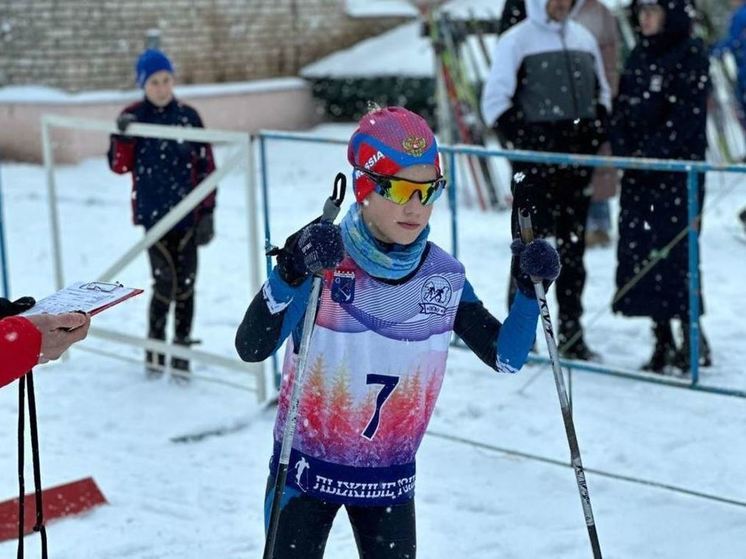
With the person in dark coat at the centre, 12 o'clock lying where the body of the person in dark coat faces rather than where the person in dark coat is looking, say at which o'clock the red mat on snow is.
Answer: The red mat on snow is roughly at 12 o'clock from the person in dark coat.

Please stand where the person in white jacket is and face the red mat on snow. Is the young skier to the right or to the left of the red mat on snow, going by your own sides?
left

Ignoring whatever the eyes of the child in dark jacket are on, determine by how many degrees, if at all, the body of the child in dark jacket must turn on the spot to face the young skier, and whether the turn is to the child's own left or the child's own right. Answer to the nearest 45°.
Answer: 0° — they already face them

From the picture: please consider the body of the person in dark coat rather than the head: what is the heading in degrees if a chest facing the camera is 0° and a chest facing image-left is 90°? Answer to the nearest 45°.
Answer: approximately 45°

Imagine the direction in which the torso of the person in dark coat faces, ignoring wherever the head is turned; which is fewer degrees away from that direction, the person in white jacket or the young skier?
the young skier

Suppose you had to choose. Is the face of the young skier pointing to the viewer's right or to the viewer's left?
to the viewer's right

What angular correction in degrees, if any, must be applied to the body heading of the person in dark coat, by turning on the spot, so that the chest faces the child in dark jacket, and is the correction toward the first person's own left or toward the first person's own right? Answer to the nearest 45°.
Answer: approximately 45° to the first person's own right

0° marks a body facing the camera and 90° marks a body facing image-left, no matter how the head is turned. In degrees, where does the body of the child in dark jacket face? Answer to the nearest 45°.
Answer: approximately 0°
